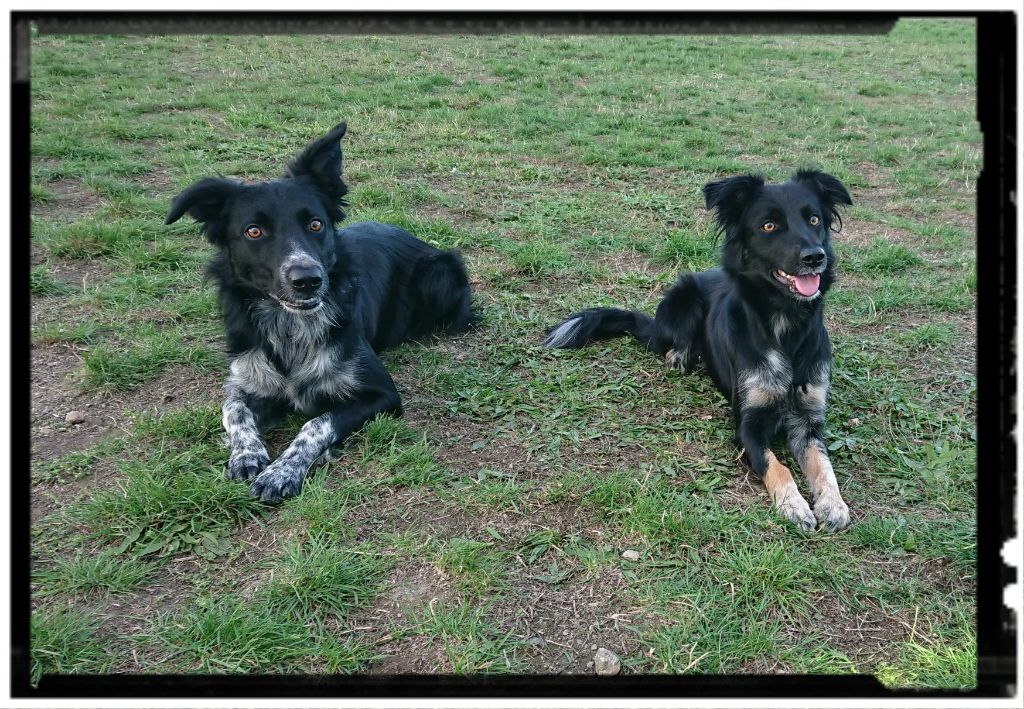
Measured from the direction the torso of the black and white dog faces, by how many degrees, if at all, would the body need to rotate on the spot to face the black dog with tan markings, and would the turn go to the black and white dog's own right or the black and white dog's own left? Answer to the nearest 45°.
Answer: approximately 135° to the black and white dog's own left

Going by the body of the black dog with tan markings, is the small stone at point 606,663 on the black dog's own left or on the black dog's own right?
on the black dog's own right

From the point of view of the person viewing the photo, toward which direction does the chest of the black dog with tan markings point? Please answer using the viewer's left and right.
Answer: facing the viewer and to the right of the viewer

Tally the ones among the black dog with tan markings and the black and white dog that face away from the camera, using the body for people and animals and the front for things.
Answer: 0
